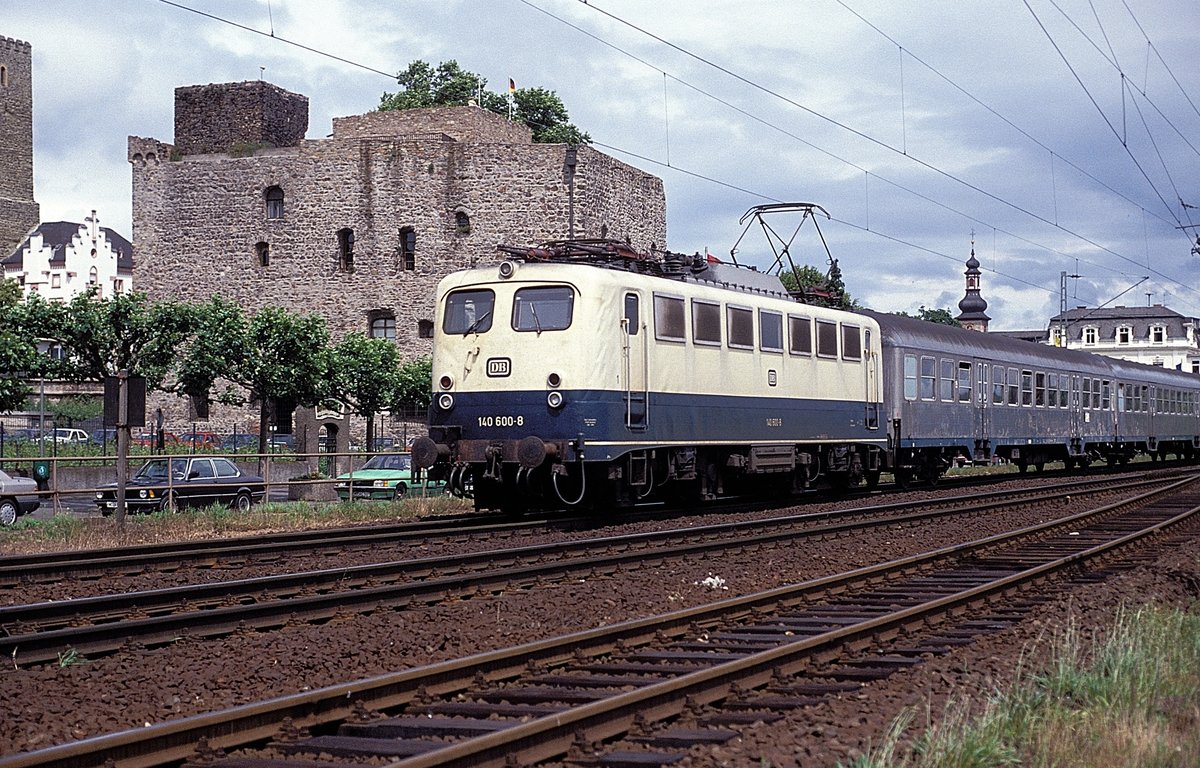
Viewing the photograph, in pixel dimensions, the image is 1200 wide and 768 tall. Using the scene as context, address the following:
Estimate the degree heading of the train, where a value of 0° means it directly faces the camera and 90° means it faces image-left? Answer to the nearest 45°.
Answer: approximately 45°

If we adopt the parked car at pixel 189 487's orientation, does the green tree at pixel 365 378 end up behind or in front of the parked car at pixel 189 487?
behind

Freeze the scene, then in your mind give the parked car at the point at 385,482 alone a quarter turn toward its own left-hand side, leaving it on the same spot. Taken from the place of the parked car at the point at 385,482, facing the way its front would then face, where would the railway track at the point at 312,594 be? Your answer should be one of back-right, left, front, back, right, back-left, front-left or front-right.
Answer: front-right

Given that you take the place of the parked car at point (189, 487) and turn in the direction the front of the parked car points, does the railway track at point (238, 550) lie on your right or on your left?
on your left

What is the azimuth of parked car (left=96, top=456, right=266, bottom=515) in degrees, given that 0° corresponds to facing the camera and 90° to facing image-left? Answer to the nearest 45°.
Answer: approximately 45°
